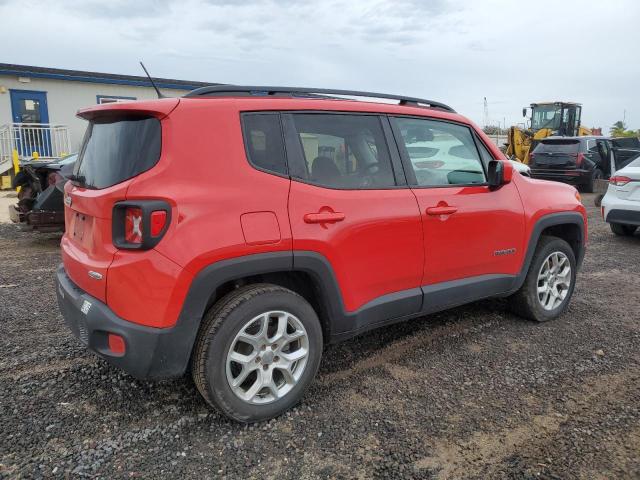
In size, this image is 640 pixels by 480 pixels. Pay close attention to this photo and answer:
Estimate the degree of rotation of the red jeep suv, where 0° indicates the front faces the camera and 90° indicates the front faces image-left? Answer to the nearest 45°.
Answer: approximately 225°

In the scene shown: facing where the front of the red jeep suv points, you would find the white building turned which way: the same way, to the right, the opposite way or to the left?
to the right

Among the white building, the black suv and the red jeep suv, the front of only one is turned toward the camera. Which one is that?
the white building

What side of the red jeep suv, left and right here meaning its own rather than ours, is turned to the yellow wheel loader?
front

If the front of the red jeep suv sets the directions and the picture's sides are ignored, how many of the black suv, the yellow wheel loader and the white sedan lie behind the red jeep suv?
0

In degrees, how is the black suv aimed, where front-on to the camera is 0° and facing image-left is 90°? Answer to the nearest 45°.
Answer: approximately 225°

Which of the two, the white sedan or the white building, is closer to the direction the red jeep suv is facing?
the white sedan

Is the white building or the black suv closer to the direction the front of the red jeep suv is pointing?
the black suv

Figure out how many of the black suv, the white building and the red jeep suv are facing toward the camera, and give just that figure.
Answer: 1

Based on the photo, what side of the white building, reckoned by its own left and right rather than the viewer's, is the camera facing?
front

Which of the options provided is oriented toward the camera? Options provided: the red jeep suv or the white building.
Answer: the white building

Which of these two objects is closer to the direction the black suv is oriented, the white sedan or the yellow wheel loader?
the yellow wheel loader

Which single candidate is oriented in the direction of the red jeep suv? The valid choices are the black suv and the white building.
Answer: the white building

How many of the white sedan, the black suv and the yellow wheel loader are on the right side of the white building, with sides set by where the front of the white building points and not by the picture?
0

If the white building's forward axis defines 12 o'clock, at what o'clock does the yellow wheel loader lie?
The yellow wheel loader is roughly at 9 o'clock from the white building.

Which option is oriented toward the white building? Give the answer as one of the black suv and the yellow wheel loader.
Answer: the yellow wheel loader

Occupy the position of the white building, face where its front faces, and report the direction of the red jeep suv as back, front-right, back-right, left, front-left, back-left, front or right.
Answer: front

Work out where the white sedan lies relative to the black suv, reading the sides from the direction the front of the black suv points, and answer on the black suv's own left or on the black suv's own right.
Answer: on the black suv's own right

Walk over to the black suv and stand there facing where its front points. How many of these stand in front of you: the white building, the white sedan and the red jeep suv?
0

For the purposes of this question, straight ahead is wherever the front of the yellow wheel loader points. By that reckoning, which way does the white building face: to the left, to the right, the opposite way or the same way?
to the left

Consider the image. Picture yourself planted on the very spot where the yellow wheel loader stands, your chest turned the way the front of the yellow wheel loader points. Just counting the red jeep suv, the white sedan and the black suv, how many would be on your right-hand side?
0

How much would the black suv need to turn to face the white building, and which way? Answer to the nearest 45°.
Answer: approximately 135° to its left

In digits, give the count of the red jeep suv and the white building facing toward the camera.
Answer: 1
